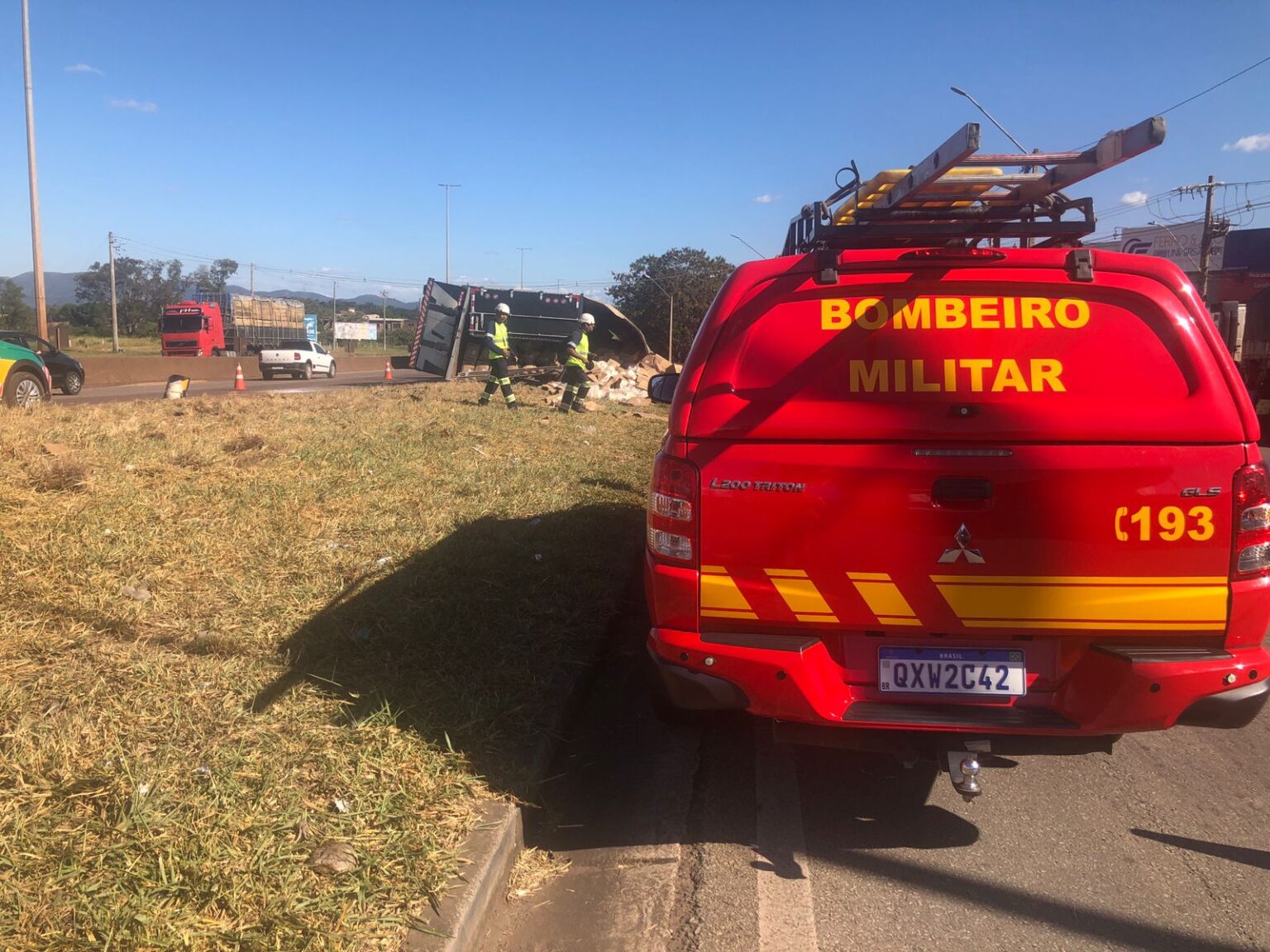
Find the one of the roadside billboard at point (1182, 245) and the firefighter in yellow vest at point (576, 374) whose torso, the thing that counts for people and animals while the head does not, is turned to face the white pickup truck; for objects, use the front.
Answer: the roadside billboard

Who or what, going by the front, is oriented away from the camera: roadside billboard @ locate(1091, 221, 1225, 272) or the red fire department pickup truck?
the red fire department pickup truck

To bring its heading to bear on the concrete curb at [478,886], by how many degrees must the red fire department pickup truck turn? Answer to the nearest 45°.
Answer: approximately 135° to its left

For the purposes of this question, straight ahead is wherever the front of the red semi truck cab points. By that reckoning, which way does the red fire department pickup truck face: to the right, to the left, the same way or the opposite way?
the opposite way

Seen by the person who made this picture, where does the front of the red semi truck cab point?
facing the viewer and to the left of the viewer

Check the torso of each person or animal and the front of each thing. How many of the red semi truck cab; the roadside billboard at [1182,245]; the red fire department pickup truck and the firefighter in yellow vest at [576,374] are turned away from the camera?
1

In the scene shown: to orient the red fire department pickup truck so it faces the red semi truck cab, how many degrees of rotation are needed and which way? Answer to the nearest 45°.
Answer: approximately 45° to its left

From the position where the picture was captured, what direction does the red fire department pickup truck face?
facing away from the viewer

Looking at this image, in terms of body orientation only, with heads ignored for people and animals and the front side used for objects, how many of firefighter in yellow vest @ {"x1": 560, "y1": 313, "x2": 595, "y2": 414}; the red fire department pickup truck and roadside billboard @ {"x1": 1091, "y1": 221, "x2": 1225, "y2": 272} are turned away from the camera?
1

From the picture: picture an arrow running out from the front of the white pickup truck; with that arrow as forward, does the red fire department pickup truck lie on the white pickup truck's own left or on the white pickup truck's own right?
on the white pickup truck's own right
